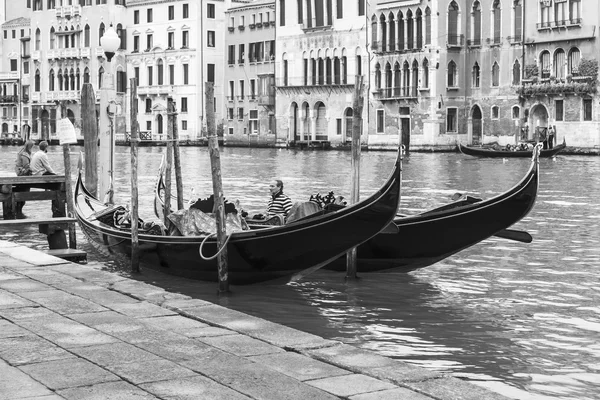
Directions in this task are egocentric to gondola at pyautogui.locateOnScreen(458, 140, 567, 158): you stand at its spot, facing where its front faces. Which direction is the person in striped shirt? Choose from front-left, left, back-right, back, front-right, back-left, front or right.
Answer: left

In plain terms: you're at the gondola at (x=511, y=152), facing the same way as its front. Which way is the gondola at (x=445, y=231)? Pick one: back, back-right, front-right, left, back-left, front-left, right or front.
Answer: left

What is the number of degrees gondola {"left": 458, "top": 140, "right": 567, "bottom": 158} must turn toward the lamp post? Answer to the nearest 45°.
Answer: approximately 90° to its left

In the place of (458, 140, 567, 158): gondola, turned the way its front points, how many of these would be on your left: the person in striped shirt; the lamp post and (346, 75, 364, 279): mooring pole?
3

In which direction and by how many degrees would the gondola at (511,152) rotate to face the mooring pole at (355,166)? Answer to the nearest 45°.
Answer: approximately 90° to its left

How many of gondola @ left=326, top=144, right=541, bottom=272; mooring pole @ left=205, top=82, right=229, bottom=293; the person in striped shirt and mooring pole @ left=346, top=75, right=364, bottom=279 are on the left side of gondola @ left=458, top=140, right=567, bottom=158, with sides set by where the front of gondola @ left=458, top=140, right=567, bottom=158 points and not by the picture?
4

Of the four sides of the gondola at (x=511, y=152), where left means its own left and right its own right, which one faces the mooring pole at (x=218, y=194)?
left

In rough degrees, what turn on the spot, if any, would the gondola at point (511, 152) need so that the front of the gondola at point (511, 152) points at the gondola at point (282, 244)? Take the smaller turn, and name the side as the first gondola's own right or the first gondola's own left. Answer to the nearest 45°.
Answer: approximately 90° to the first gondola's own left

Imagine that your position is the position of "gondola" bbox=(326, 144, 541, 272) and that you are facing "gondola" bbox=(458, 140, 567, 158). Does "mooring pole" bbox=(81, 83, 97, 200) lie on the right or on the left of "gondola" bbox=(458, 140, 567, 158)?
left

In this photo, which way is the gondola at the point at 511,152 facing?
to the viewer's left
